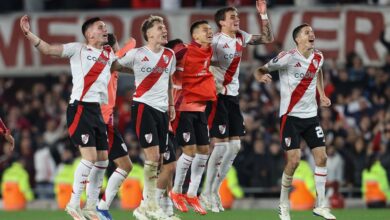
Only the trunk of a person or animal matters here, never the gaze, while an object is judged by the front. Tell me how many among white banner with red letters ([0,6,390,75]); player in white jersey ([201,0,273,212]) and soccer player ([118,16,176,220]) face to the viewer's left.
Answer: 0

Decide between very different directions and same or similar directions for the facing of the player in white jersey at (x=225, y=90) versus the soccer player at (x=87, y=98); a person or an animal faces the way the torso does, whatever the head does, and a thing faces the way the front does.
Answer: same or similar directions

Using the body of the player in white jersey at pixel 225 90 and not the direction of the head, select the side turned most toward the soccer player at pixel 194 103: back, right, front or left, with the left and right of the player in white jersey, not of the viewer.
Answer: right

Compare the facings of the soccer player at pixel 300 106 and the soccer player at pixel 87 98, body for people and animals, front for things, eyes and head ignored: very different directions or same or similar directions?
same or similar directions

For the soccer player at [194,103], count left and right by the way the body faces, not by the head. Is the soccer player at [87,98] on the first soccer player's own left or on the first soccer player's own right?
on the first soccer player's own right

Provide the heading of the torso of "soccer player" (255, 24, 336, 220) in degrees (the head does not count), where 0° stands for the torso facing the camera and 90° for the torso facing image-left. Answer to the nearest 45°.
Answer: approximately 315°

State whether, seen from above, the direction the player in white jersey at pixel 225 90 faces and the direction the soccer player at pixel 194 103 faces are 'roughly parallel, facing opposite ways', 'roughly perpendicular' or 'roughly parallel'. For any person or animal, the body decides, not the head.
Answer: roughly parallel

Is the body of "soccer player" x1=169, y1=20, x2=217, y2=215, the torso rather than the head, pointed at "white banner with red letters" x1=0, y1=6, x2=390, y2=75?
no

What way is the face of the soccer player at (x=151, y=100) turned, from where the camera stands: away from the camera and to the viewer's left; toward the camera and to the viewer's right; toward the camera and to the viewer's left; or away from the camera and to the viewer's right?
toward the camera and to the viewer's right

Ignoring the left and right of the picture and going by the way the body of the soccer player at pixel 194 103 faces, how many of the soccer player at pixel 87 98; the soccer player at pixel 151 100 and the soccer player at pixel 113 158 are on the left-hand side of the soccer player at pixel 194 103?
0

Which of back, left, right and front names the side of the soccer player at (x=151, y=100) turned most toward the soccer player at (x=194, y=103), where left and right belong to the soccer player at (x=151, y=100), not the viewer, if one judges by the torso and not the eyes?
left

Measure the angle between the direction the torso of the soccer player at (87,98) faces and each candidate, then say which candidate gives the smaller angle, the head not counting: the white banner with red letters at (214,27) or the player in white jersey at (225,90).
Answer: the player in white jersey

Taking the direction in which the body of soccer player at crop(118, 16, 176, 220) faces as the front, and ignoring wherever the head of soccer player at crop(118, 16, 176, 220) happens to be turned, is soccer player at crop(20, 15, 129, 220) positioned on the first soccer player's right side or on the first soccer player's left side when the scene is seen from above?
on the first soccer player's right side

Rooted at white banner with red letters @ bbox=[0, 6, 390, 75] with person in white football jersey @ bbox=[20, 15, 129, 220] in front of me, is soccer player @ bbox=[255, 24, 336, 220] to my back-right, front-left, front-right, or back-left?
front-left

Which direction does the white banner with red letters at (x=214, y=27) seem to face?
toward the camera

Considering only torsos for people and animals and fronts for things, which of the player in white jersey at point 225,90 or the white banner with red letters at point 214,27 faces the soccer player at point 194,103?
the white banner with red letters

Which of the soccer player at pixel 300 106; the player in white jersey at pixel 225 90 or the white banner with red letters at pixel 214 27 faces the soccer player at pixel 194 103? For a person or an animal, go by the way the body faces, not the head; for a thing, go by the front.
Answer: the white banner with red letters

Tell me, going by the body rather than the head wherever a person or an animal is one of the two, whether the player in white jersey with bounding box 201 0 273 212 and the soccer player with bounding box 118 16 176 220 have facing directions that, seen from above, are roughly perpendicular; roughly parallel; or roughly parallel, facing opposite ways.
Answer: roughly parallel
